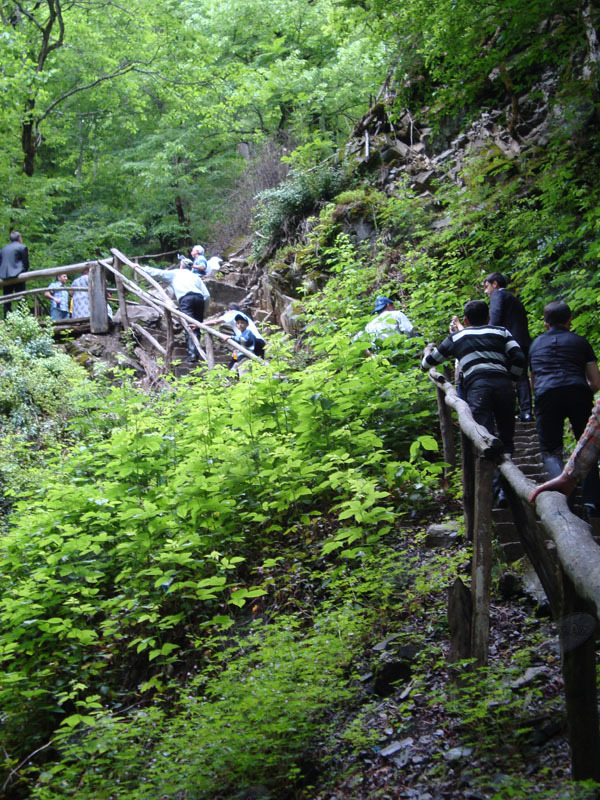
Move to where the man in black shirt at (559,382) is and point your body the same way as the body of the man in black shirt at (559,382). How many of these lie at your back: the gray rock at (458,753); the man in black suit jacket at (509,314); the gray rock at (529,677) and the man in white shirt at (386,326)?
2

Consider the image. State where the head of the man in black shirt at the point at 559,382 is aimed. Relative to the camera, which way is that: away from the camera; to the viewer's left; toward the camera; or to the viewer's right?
away from the camera

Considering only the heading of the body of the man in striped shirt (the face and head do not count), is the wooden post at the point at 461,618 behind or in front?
behind

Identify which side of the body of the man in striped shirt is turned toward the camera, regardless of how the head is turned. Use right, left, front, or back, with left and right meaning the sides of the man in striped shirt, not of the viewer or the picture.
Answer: back

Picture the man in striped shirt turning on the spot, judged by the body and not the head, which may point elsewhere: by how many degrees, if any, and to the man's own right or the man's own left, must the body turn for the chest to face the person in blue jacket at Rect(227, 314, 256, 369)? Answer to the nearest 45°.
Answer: approximately 45° to the man's own left

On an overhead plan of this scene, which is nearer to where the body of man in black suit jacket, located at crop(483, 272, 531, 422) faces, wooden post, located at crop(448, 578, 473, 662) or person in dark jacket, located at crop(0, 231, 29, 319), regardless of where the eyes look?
the person in dark jacket

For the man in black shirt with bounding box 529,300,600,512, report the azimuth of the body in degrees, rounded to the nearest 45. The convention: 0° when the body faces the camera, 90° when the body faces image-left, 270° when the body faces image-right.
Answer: approximately 180°

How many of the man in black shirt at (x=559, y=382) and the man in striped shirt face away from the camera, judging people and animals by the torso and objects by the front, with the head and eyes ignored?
2

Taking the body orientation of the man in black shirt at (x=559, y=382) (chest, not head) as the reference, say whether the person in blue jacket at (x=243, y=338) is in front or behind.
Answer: in front

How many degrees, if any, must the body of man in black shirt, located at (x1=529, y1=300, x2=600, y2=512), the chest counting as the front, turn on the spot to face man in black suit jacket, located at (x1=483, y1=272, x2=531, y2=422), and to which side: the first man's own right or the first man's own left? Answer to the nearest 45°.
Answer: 0° — they already face them
